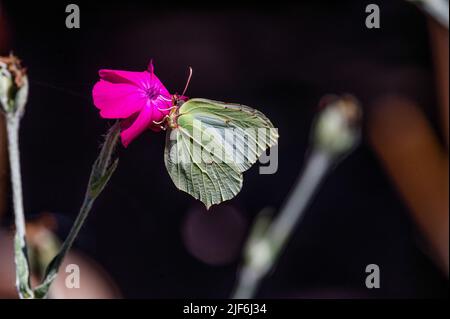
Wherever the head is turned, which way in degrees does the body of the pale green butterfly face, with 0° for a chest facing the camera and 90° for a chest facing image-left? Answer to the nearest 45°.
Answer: approximately 90°
